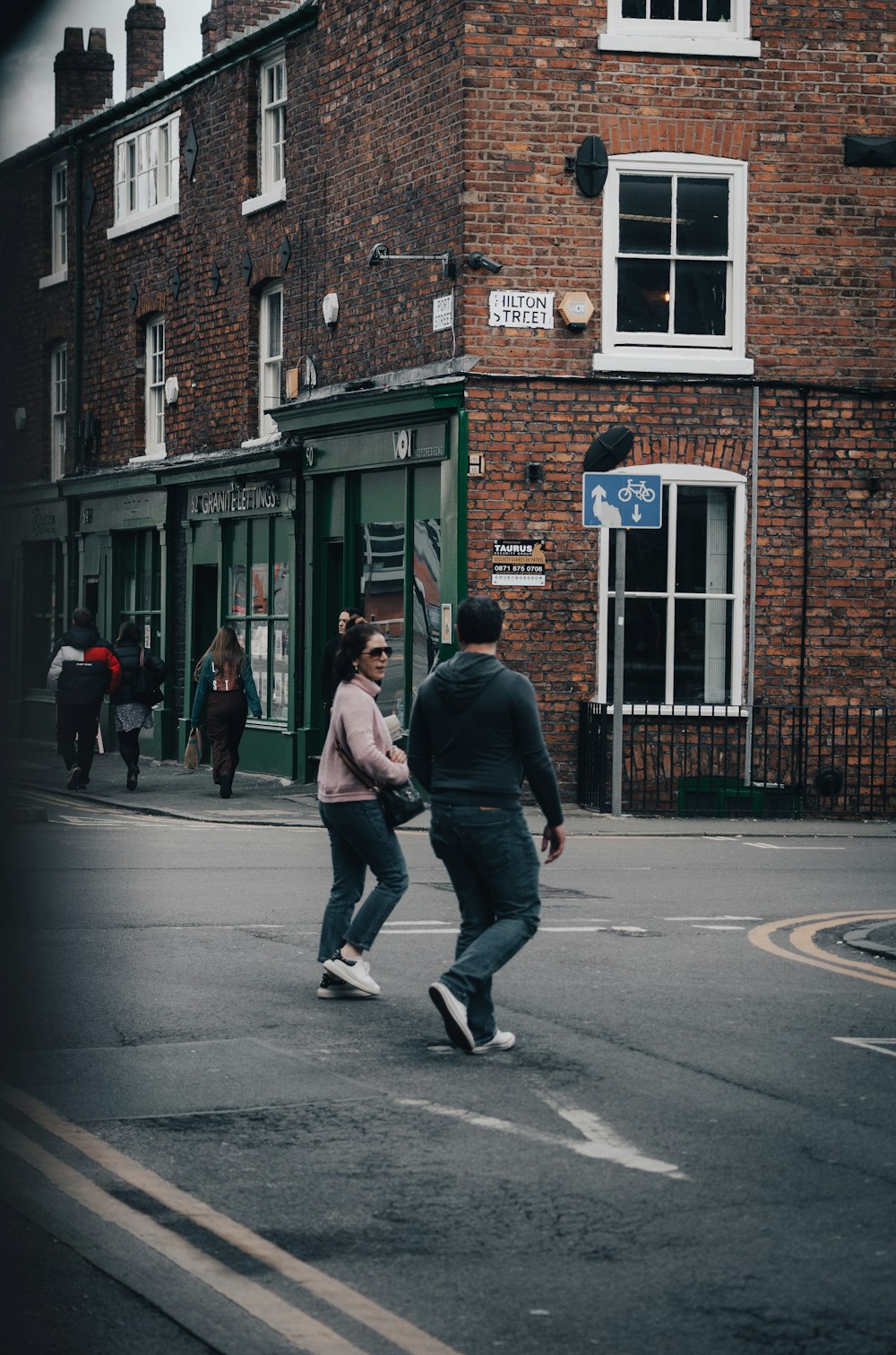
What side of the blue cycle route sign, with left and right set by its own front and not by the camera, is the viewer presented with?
front

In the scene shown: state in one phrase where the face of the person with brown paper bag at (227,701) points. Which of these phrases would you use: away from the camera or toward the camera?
away from the camera

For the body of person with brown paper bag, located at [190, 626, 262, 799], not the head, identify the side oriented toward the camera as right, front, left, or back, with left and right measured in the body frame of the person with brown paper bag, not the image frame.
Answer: back

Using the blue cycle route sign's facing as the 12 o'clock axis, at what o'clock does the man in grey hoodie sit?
The man in grey hoodie is roughly at 12 o'clock from the blue cycle route sign.

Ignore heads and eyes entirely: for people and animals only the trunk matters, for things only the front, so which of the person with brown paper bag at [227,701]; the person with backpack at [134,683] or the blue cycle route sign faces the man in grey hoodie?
the blue cycle route sign

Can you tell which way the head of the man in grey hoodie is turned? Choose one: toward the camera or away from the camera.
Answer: away from the camera

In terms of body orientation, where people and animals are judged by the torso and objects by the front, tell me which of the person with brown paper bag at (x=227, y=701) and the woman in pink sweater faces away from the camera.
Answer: the person with brown paper bag

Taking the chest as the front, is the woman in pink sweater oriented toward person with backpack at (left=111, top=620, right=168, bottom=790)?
no

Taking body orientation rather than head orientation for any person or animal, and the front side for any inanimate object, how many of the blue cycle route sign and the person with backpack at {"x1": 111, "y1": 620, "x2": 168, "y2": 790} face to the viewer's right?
0

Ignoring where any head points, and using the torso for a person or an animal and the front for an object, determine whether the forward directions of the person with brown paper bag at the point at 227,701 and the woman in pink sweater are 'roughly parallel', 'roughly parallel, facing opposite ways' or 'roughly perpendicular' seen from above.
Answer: roughly perpendicular

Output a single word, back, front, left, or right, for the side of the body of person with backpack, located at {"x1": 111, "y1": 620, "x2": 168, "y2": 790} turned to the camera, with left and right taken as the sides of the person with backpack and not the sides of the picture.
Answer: back

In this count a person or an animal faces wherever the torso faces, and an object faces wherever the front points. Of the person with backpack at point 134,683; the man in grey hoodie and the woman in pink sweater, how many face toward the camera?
0

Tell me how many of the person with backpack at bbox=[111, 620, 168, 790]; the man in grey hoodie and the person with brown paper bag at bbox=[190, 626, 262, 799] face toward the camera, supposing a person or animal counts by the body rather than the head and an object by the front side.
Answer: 0

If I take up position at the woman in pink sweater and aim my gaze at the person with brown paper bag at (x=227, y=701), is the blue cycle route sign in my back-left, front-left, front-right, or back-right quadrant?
front-right
